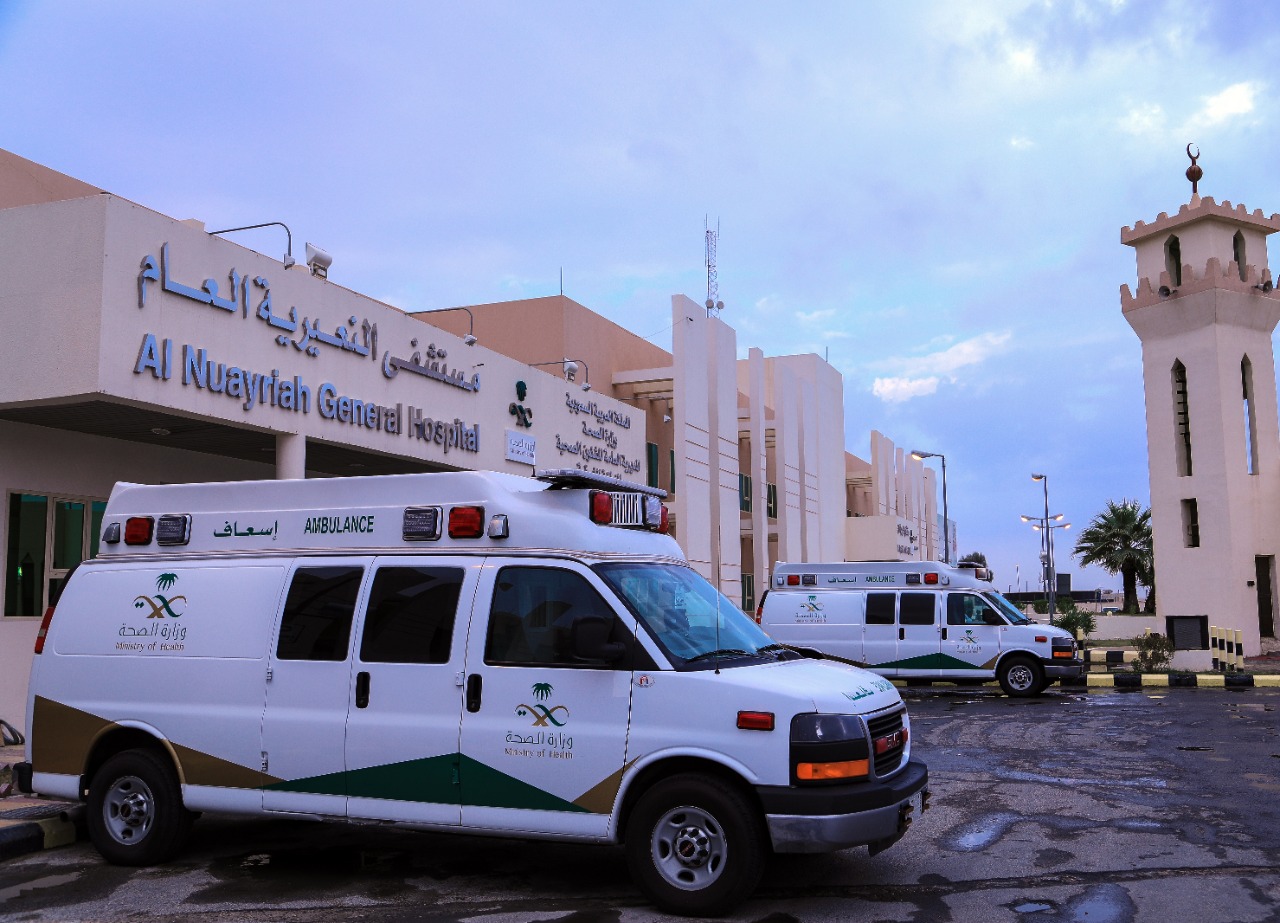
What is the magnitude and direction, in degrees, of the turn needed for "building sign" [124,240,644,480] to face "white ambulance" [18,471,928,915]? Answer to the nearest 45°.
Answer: approximately 45° to its right

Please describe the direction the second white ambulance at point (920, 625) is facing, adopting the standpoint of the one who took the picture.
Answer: facing to the right of the viewer

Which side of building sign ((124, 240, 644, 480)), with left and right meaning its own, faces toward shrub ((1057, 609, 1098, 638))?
left

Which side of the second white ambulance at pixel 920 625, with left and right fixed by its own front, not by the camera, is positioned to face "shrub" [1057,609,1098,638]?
left

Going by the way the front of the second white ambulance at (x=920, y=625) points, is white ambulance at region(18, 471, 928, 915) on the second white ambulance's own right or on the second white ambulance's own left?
on the second white ambulance's own right
